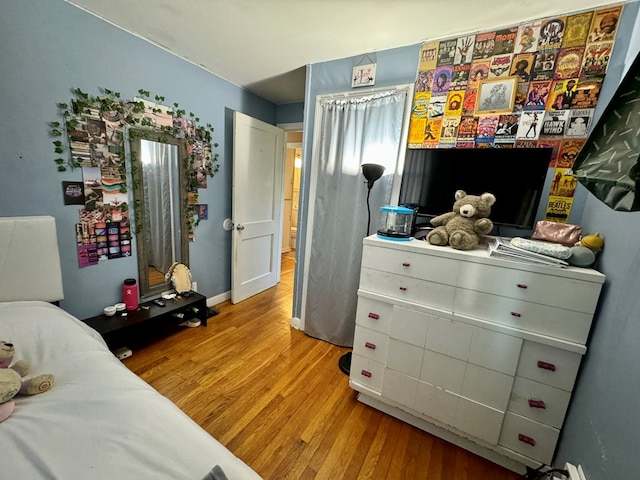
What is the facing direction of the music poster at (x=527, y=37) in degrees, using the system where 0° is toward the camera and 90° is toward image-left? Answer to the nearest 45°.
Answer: approximately 0°

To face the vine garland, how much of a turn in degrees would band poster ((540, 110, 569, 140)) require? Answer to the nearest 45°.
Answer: approximately 45° to its right

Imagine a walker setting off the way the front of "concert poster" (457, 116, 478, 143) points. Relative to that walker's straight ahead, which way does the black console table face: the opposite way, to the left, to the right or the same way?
to the left

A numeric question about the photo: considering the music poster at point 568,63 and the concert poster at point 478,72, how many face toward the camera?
2

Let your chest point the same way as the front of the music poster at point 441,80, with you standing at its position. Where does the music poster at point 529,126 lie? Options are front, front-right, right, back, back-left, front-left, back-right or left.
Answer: left

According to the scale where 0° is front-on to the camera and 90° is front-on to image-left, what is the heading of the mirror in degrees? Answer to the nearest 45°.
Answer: approximately 315°

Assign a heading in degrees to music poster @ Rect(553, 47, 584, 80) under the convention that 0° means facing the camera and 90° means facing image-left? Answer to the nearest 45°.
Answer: approximately 0°

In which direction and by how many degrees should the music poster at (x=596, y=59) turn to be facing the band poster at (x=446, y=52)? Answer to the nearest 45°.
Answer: approximately 90° to its right
